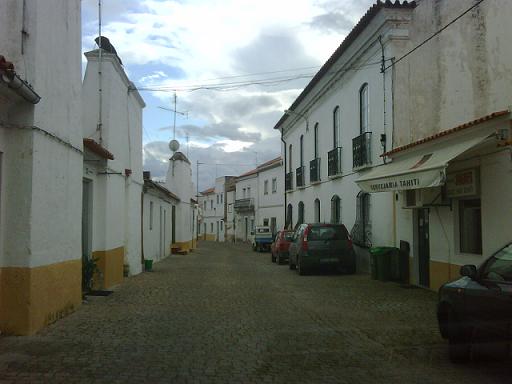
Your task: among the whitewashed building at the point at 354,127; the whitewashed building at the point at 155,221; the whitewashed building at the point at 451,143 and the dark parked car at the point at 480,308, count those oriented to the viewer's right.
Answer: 1

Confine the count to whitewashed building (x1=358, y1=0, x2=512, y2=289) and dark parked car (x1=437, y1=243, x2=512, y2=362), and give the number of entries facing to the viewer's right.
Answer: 0

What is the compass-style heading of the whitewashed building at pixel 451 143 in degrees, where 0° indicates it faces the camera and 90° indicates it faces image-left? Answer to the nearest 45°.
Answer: approximately 45°

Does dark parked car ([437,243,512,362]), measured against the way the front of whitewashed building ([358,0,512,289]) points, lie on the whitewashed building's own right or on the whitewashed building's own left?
on the whitewashed building's own left

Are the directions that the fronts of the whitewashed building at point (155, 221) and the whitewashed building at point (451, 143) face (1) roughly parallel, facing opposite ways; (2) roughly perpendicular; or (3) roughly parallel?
roughly parallel, facing opposite ways

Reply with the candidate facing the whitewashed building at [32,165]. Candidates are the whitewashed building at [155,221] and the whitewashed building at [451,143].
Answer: the whitewashed building at [451,143]

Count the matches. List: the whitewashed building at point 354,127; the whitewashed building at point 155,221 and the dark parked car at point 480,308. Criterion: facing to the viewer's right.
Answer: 1

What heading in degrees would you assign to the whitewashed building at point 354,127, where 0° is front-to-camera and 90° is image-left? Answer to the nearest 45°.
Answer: approximately 45°

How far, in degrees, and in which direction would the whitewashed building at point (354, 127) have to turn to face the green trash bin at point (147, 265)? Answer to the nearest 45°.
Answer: approximately 45° to its right

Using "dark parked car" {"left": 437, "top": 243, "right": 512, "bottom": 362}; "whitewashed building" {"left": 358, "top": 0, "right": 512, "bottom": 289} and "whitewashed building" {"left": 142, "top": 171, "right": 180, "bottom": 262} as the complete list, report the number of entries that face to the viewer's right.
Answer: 1

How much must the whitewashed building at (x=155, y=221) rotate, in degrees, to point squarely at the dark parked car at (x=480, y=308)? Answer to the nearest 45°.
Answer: approximately 90° to its right

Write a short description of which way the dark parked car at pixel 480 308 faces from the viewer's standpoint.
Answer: facing the viewer and to the left of the viewer

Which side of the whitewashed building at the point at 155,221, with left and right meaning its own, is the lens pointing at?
right
